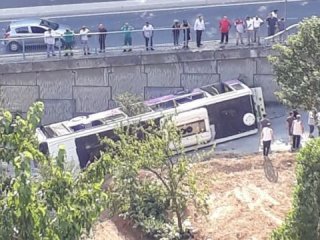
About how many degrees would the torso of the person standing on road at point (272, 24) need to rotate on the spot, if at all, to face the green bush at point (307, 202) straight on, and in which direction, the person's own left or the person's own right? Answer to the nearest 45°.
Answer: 0° — they already face it

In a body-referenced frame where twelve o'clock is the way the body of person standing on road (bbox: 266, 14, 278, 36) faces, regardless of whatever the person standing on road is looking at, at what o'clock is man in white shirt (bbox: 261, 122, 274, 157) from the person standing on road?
The man in white shirt is roughly at 12 o'clock from the person standing on road.

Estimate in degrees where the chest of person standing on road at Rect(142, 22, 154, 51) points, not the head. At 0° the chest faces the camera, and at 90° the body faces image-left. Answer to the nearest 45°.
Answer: approximately 0°

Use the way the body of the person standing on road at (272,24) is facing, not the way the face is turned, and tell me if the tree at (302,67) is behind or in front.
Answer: in front

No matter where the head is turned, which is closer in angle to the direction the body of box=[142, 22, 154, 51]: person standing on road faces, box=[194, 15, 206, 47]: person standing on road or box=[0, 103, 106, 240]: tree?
the tree

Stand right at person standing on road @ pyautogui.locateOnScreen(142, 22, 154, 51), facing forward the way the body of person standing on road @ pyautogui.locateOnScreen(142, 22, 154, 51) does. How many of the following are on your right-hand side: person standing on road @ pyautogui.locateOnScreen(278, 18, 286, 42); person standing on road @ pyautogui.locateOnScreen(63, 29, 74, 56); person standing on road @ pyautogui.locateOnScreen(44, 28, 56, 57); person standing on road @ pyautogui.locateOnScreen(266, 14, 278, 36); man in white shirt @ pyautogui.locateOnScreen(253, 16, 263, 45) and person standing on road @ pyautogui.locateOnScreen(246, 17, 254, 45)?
2

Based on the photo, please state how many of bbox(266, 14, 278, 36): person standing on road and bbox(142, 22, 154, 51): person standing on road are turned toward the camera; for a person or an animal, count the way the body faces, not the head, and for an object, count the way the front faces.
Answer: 2

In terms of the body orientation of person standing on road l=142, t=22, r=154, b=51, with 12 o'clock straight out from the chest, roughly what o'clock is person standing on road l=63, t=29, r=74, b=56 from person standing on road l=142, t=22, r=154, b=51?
person standing on road l=63, t=29, r=74, b=56 is roughly at 3 o'clock from person standing on road l=142, t=22, r=154, b=51.

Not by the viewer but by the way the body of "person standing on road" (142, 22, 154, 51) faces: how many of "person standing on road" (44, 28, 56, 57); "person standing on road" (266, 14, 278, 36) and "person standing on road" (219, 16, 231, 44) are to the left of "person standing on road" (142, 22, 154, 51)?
2

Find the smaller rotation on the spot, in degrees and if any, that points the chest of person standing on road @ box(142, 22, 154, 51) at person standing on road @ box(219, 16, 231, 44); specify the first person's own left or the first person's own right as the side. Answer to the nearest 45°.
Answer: approximately 90° to the first person's own left
